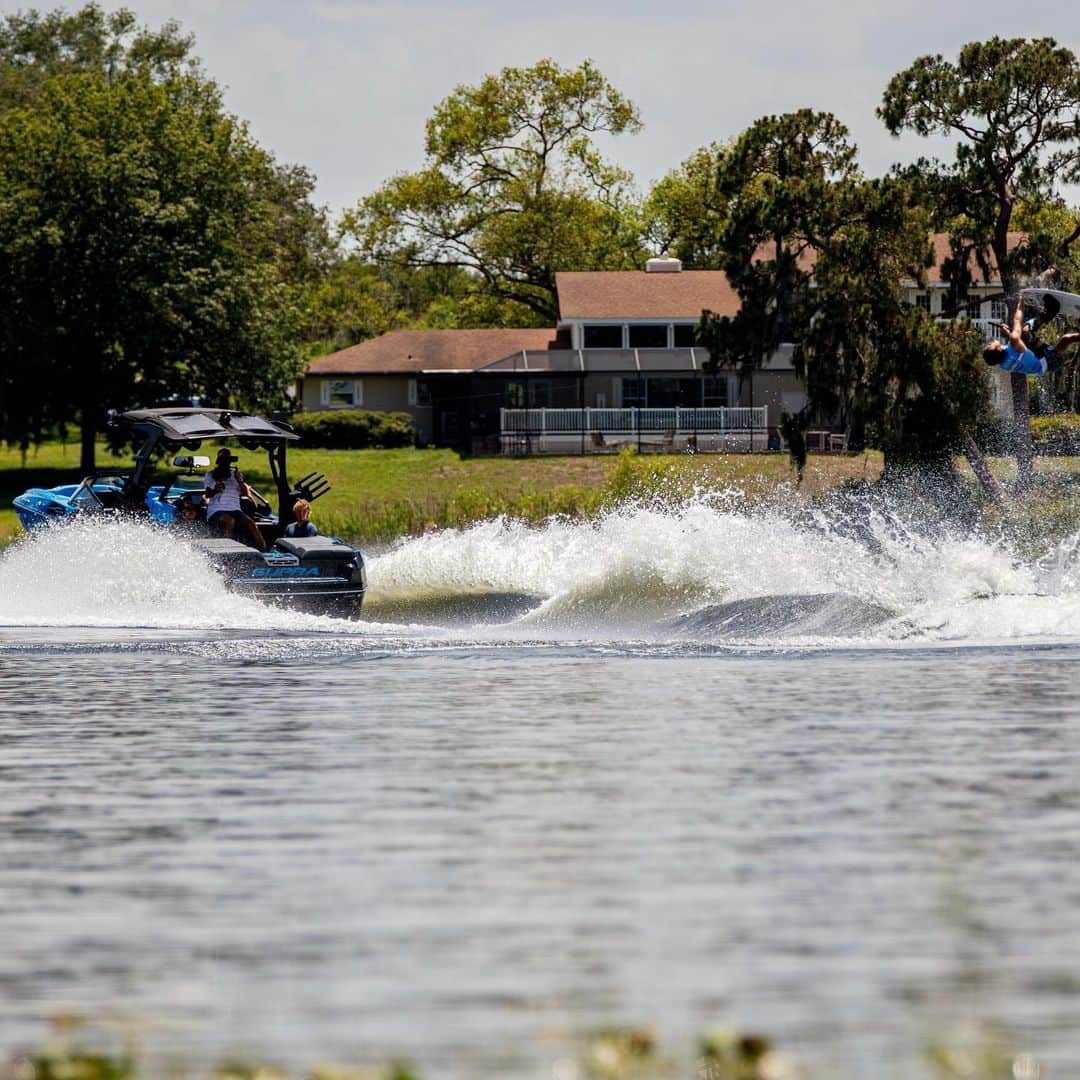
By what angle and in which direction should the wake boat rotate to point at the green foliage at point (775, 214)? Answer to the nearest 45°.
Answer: approximately 90° to its right

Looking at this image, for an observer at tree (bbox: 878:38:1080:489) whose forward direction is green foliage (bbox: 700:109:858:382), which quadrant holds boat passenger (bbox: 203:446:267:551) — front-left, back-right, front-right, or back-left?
front-left

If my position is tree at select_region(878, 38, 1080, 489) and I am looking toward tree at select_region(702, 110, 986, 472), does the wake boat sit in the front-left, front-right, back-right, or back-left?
front-left

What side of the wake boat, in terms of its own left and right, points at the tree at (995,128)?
right

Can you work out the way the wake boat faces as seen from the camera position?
facing away from the viewer and to the left of the viewer

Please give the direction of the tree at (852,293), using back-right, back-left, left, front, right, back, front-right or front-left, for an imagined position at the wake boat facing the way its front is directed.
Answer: right
